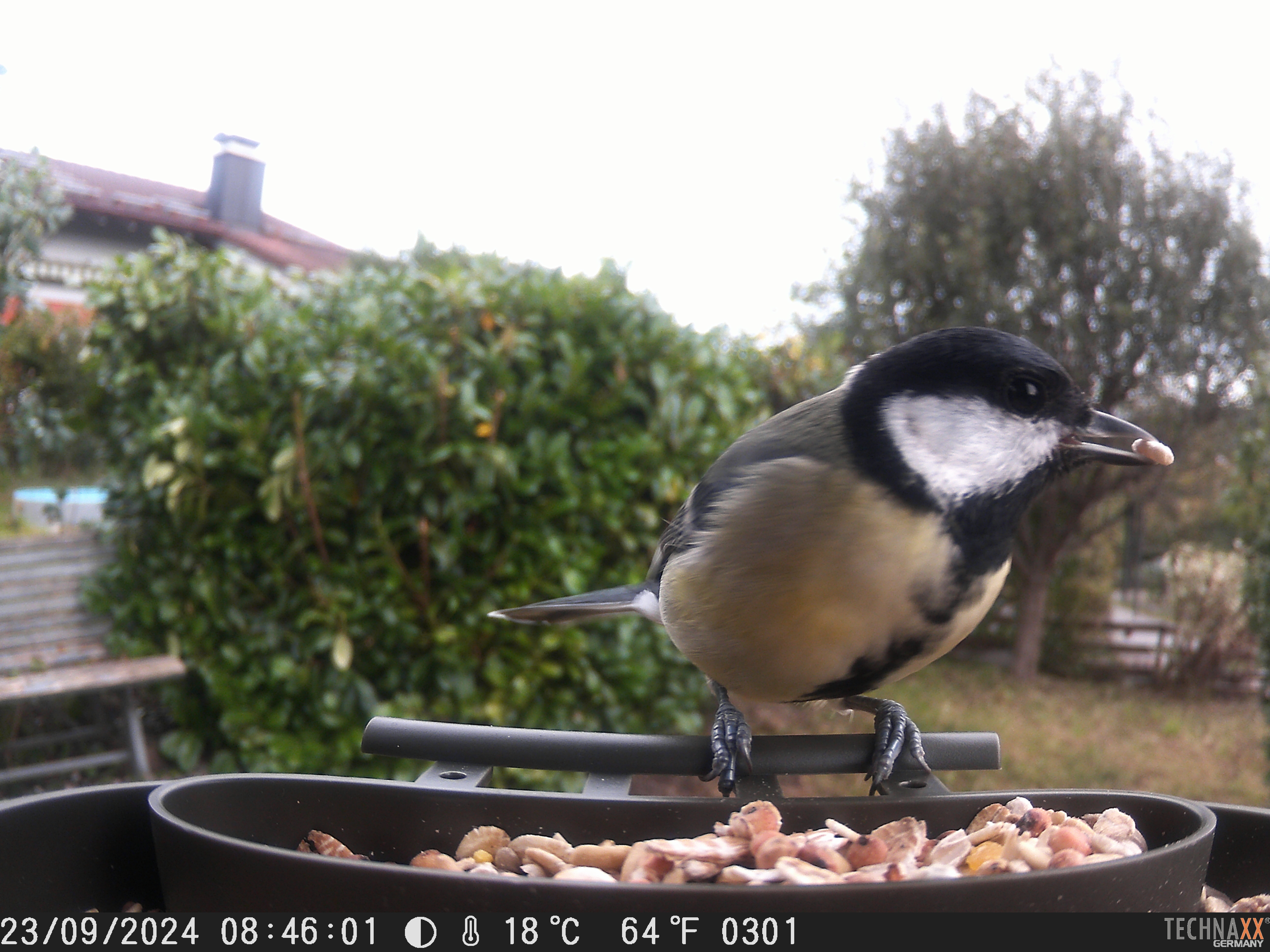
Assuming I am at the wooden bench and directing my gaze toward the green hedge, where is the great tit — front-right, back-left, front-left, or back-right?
front-right

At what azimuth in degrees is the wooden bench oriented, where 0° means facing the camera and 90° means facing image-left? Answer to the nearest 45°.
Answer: approximately 315°

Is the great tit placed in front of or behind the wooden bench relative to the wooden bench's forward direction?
in front

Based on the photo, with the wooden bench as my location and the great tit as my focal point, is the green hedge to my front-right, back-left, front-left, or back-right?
front-left

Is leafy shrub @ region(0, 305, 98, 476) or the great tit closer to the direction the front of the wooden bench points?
the great tit

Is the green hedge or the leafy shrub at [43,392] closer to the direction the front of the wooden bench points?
the green hedge

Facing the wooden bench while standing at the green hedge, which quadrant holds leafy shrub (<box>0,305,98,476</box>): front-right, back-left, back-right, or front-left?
front-right

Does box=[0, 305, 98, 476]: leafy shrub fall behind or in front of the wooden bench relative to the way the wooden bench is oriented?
behind

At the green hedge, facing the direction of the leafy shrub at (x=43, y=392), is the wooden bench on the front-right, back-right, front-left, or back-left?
front-left

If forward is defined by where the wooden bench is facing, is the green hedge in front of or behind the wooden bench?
in front
